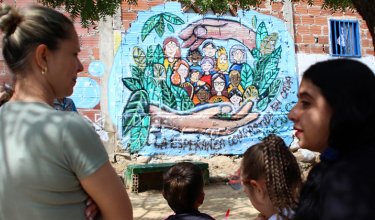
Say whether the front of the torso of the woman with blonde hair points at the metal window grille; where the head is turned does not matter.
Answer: yes

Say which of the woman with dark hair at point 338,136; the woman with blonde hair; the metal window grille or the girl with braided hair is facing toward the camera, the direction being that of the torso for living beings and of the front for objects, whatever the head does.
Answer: the metal window grille

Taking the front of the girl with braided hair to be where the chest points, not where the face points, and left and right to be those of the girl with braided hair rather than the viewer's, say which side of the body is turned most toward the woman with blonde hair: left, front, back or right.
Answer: left

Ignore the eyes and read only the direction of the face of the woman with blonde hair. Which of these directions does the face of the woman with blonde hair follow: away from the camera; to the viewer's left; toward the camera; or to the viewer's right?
to the viewer's right

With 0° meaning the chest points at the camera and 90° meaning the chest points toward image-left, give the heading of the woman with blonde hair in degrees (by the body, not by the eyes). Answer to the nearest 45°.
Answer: approximately 225°

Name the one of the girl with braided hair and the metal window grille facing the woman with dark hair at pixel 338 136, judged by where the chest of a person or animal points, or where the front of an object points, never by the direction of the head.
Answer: the metal window grille

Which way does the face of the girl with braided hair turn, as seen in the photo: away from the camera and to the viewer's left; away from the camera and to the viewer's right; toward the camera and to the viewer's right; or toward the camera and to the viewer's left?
away from the camera and to the viewer's left

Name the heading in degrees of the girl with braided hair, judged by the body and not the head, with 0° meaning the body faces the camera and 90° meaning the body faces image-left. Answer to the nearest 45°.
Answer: approximately 135°

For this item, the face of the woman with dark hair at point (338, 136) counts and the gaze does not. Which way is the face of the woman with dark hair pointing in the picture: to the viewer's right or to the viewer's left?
to the viewer's left

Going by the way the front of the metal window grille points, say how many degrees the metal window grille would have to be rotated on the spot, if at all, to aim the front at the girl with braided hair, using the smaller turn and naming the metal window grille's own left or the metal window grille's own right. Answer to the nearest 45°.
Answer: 0° — it already faces them

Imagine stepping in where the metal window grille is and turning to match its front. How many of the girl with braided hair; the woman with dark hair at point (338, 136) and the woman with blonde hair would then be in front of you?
3

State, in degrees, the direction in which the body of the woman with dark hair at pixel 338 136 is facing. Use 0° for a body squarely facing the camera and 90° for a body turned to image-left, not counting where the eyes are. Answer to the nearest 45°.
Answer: approximately 90°

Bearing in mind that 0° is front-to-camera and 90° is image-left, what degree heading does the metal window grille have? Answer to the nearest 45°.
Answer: approximately 0°

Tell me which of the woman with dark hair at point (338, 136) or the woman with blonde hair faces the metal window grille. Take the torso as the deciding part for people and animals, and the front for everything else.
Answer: the woman with blonde hair

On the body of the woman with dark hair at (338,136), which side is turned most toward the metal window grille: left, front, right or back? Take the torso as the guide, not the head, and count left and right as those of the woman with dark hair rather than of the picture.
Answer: right
